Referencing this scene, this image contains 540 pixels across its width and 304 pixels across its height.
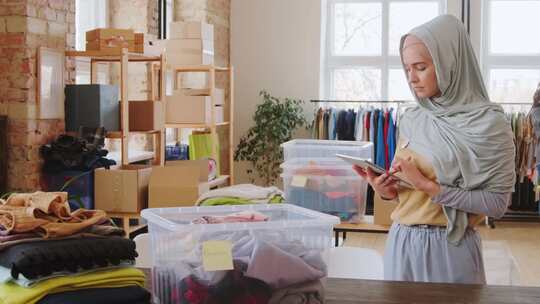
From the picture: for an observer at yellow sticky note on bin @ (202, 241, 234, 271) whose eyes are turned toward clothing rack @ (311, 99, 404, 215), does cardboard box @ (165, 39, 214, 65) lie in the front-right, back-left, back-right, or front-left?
front-left

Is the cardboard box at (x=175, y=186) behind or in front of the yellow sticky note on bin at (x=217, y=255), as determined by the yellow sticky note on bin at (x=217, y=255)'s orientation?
behind

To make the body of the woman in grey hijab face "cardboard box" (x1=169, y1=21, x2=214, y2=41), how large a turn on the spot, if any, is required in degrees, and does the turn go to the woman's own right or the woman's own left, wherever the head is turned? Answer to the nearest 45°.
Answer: approximately 90° to the woman's own right

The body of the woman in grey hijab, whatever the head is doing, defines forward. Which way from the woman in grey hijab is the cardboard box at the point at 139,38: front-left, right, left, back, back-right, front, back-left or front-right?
right

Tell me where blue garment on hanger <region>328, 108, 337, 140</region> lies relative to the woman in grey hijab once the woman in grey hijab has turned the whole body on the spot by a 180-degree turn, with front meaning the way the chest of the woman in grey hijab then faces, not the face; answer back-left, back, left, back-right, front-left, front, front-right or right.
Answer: front-left

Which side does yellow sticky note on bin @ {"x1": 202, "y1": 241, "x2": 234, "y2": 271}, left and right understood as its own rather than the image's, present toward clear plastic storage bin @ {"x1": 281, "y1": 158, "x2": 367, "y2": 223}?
back

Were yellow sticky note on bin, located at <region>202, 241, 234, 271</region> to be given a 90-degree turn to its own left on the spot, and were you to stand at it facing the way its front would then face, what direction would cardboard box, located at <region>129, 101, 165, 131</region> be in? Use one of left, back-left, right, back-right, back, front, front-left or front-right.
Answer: left

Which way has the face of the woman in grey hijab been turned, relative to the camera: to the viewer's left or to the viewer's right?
to the viewer's left

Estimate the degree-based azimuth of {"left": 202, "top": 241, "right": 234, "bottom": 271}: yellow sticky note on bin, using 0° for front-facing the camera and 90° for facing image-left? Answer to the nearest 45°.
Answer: approximately 0°

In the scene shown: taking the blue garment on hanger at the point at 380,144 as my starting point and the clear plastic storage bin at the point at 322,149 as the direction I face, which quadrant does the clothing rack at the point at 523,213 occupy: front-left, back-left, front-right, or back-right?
back-left

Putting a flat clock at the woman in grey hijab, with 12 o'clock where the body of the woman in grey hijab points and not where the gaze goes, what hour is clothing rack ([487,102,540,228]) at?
The clothing rack is roughly at 5 o'clock from the woman in grey hijab.

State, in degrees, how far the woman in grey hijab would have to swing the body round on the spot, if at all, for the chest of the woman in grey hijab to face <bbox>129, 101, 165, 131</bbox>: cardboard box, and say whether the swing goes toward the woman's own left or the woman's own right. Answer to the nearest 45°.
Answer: approximately 90° to the woman's own right

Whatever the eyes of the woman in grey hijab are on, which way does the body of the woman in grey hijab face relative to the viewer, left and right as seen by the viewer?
facing the viewer and to the left of the viewer

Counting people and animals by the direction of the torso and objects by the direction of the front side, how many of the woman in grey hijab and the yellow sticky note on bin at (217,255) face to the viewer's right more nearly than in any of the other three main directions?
0

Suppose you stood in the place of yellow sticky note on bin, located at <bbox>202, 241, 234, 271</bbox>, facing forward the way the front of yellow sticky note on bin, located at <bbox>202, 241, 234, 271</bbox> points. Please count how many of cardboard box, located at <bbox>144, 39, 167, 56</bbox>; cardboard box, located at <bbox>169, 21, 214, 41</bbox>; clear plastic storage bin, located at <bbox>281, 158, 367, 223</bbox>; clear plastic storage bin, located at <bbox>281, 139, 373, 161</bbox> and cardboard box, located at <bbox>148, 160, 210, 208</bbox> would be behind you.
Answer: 5

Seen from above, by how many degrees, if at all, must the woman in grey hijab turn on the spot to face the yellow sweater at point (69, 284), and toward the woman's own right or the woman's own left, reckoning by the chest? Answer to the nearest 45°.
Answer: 0° — they already face it
